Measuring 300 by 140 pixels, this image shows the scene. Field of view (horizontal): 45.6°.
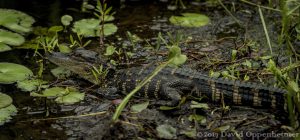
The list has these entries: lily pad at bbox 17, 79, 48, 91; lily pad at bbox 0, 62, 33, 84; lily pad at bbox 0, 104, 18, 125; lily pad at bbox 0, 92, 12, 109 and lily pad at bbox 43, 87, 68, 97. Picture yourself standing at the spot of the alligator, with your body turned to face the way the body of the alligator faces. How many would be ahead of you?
5

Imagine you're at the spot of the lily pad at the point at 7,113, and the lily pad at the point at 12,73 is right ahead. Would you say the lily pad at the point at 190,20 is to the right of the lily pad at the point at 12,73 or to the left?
right

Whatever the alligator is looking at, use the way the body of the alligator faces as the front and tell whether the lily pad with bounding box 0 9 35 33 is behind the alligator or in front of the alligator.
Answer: in front

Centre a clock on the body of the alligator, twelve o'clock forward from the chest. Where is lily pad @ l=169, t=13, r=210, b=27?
The lily pad is roughly at 3 o'clock from the alligator.

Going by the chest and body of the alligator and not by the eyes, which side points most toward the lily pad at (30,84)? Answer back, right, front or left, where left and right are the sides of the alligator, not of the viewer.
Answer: front

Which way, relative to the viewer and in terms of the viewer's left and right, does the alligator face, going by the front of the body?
facing to the left of the viewer

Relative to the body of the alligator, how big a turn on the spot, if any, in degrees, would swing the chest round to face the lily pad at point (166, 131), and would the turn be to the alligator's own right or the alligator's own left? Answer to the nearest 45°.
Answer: approximately 90° to the alligator's own left

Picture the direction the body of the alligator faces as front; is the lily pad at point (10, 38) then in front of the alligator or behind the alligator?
in front

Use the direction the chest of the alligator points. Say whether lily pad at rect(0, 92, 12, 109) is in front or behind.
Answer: in front
